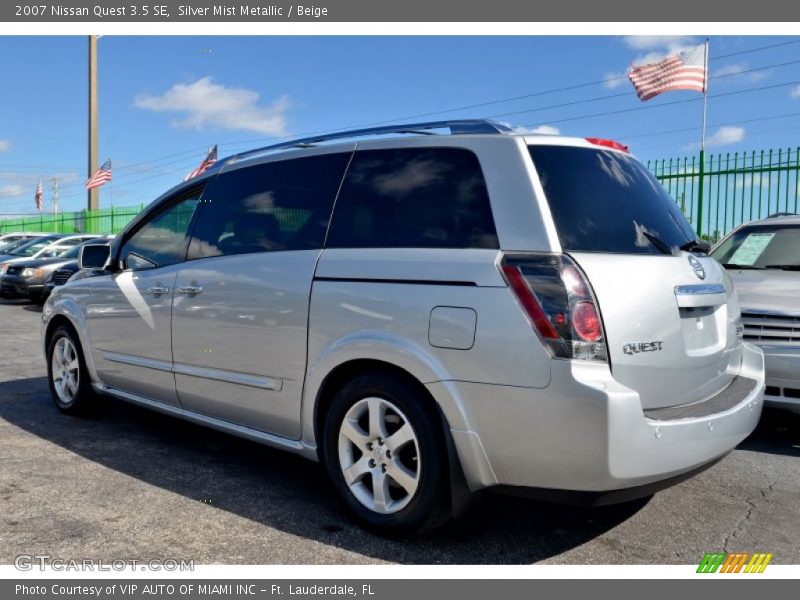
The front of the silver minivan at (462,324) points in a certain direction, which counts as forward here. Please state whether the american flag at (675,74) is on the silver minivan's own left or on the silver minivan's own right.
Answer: on the silver minivan's own right

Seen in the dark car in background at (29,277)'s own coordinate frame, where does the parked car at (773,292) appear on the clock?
The parked car is roughly at 10 o'clock from the dark car in background.

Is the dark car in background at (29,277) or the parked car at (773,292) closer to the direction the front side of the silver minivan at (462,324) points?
the dark car in background

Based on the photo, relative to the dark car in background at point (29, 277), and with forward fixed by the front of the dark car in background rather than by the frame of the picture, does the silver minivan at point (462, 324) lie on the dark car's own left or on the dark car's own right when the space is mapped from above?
on the dark car's own left

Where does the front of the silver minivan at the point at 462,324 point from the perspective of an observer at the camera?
facing away from the viewer and to the left of the viewer

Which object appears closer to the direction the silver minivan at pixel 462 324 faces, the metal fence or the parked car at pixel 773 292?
the metal fence

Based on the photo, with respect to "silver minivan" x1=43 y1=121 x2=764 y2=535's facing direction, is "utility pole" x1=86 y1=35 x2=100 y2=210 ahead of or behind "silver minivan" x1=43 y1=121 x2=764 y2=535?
ahead

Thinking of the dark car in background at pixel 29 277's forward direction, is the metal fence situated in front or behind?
behind

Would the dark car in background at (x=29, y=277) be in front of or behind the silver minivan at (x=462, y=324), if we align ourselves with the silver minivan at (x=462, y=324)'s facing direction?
in front

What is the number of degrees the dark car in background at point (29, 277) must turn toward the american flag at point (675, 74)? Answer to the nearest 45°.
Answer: approximately 90° to its left

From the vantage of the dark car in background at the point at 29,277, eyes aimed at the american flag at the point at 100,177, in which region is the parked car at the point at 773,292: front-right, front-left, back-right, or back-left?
back-right

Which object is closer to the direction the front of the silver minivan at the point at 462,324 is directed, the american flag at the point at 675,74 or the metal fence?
the metal fence

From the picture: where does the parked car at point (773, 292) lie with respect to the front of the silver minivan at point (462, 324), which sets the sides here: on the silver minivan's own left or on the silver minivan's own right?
on the silver minivan's own right
